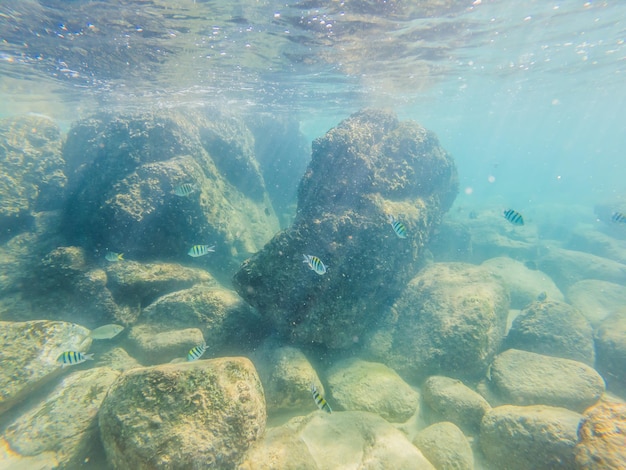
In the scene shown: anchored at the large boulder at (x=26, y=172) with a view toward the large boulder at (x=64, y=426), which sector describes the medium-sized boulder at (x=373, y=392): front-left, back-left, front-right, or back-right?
front-left

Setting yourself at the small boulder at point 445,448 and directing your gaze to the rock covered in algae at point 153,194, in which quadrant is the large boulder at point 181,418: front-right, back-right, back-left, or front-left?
front-left

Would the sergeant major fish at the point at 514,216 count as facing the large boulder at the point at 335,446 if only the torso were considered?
no
